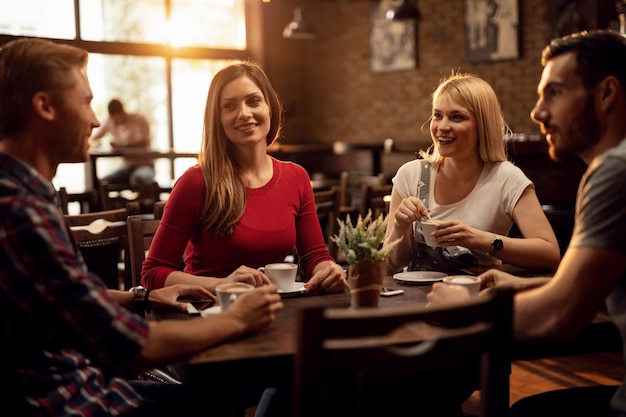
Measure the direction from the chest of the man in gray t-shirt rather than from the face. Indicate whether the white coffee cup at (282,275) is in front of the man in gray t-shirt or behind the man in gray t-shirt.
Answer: in front

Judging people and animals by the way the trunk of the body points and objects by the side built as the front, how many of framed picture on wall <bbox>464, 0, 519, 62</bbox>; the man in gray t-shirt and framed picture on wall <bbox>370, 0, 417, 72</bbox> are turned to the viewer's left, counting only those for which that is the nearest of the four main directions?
1

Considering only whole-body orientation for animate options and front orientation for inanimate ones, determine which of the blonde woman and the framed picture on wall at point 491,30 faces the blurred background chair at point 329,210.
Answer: the framed picture on wall

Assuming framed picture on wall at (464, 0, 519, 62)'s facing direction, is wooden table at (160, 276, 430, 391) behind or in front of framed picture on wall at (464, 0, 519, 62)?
in front

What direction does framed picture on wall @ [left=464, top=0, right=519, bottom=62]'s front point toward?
toward the camera

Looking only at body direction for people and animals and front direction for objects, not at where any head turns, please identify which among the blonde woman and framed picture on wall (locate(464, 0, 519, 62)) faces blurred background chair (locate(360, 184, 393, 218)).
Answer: the framed picture on wall

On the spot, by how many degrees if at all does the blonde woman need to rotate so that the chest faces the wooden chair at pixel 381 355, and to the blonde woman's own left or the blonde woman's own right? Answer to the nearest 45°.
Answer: approximately 45° to the blonde woman's own left

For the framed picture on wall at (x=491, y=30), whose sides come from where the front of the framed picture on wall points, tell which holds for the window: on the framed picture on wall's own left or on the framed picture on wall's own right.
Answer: on the framed picture on wall's own right

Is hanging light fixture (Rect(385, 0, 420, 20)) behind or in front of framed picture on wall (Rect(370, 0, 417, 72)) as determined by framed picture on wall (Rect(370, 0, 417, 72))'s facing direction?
in front

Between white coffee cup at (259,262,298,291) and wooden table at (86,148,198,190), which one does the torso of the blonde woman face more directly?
the white coffee cup

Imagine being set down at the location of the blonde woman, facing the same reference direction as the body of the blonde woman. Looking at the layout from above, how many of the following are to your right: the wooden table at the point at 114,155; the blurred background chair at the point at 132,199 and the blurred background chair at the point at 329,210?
3

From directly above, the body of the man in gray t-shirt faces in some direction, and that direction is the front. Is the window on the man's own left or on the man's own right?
on the man's own right

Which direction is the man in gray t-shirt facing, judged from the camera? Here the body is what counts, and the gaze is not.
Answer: to the viewer's left

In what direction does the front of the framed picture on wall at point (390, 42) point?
toward the camera

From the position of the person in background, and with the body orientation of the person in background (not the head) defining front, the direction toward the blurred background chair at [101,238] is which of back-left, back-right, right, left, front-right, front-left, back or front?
front-left
